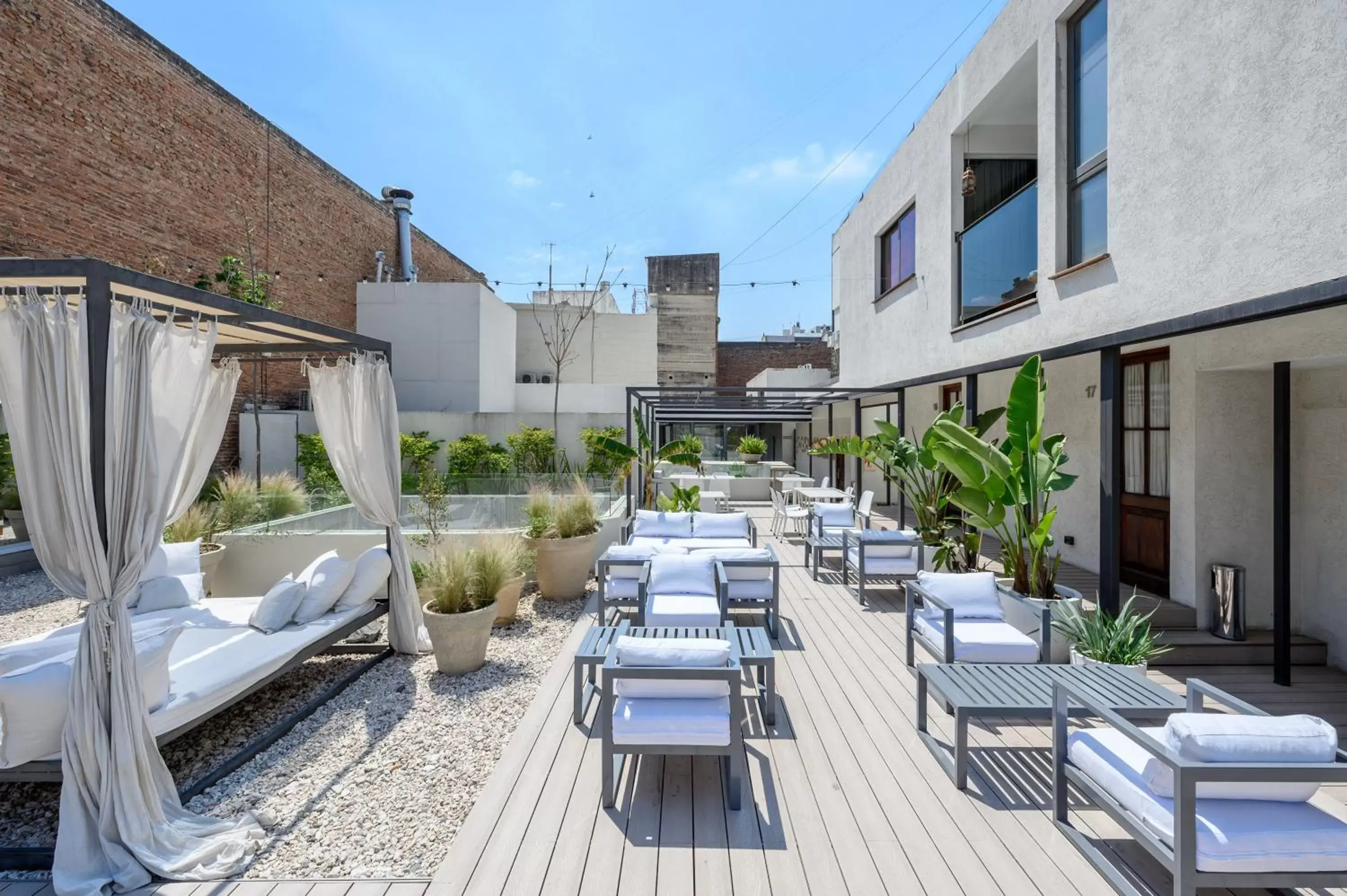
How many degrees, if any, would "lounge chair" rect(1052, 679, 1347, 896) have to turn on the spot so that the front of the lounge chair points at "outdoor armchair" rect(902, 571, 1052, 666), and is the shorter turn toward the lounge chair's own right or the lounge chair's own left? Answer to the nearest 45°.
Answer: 0° — it already faces it

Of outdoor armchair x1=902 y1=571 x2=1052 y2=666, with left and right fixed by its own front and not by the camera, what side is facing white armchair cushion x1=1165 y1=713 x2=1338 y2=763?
front

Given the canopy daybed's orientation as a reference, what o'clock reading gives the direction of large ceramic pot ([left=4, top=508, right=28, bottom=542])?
The large ceramic pot is roughly at 7 o'clock from the canopy daybed.

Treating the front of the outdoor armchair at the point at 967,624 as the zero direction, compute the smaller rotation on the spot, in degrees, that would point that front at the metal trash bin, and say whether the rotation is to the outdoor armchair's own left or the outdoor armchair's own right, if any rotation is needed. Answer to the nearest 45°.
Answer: approximately 90° to the outdoor armchair's own left

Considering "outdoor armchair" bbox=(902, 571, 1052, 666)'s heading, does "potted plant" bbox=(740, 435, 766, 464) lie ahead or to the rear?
to the rear
